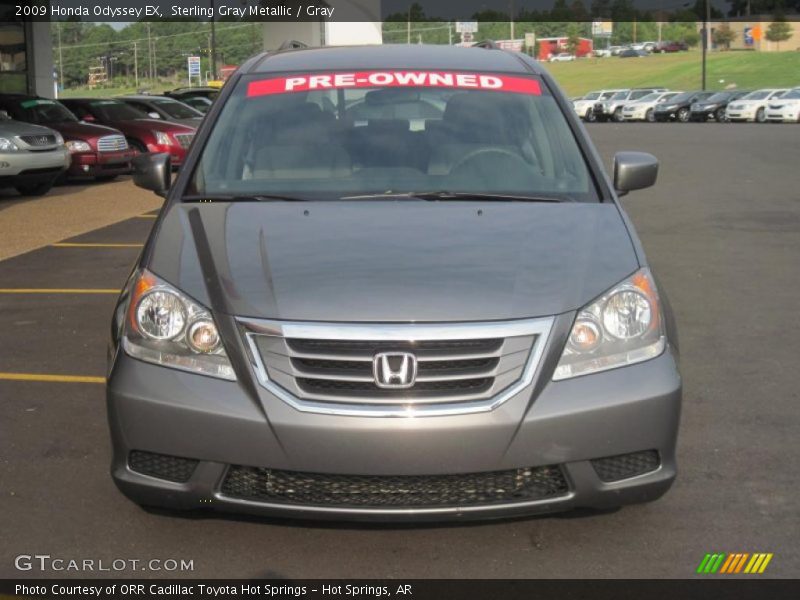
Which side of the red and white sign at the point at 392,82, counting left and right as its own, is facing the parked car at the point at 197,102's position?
back

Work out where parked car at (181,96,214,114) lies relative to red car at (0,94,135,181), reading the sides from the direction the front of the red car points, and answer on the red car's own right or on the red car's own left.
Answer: on the red car's own left

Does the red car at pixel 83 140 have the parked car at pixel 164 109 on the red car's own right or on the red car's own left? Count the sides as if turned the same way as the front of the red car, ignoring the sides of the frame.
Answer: on the red car's own left

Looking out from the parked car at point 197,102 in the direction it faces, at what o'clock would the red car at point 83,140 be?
The red car is roughly at 2 o'clock from the parked car.

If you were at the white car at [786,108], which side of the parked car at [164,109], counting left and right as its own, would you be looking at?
left

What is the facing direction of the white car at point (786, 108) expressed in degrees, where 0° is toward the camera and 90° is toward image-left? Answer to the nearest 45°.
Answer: approximately 45°

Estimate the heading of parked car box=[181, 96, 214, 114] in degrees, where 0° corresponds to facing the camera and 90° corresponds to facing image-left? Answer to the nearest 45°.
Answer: approximately 315°
